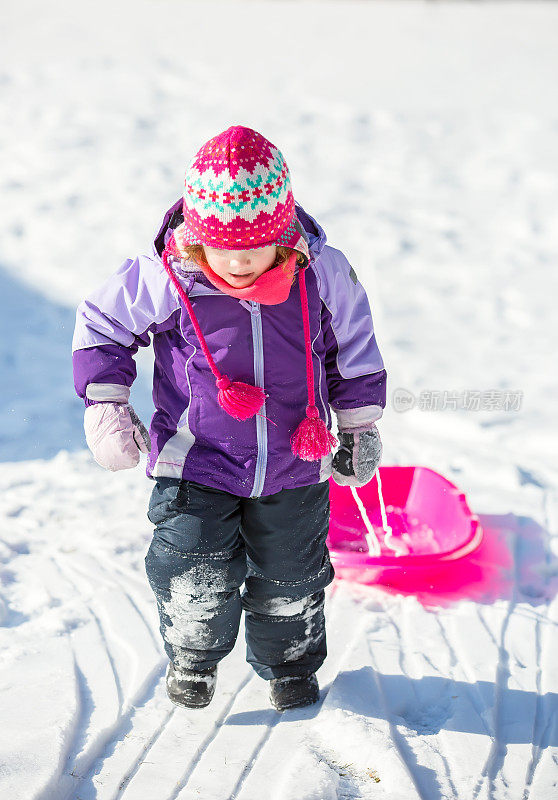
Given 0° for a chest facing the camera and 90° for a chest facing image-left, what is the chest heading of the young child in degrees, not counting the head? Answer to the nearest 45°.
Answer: approximately 0°
